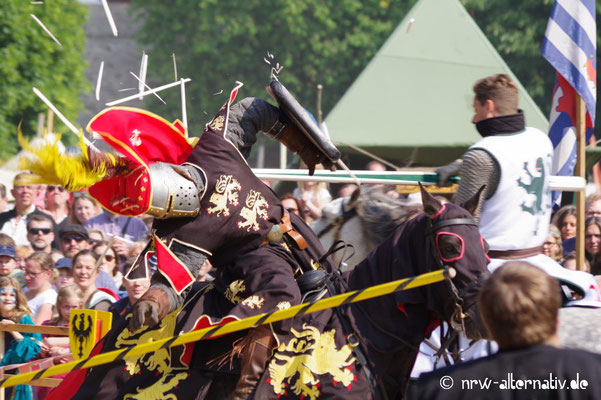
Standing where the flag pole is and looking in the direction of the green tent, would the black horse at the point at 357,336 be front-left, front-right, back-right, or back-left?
back-left

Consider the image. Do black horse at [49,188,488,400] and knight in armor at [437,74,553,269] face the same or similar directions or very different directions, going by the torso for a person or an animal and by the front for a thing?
very different directions

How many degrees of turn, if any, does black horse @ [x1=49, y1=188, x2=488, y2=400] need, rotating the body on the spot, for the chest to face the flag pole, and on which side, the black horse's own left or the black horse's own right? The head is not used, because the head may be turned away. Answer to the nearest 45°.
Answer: approximately 90° to the black horse's own left

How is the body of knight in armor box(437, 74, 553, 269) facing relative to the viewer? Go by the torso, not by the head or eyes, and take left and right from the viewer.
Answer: facing away from the viewer and to the left of the viewer

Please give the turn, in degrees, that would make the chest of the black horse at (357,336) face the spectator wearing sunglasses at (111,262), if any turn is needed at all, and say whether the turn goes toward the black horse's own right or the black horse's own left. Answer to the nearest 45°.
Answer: approximately 180°

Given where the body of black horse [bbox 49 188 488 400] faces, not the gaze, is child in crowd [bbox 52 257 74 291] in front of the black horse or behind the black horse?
behind

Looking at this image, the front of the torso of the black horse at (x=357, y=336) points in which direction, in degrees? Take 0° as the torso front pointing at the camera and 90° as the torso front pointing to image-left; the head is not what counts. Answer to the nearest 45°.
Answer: approximately 315°

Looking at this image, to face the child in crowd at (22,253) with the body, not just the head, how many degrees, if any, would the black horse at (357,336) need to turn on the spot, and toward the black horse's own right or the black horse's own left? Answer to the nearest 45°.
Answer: approximately 180°

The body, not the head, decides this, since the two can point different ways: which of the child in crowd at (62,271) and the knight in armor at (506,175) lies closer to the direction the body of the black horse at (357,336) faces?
the knight in armor
